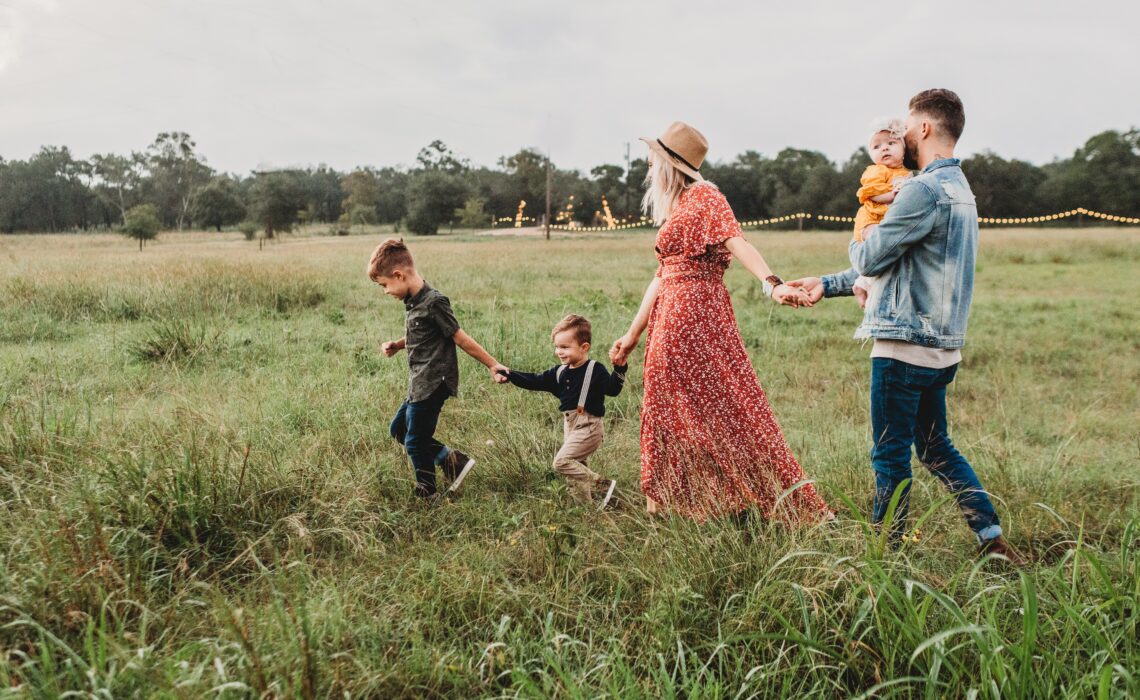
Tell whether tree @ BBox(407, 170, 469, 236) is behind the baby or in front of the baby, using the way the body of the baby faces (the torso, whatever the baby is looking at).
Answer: behind

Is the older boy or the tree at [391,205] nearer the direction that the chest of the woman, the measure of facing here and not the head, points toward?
the older boy

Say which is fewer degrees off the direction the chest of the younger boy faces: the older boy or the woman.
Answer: the older boy

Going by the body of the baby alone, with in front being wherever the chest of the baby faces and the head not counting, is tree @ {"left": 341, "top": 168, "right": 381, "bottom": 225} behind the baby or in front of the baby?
behind

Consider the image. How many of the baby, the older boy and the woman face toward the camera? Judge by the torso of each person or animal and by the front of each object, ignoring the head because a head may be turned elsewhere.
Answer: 1

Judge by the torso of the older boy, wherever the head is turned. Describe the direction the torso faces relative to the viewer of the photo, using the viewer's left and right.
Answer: facing to the left of the viewer

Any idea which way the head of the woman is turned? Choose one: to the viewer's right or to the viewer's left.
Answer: to the viewer's left

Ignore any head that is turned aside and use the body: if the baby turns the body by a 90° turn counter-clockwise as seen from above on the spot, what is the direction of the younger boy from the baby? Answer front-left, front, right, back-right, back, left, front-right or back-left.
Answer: back

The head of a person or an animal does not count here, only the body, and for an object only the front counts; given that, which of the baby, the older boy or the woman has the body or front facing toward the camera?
the baby

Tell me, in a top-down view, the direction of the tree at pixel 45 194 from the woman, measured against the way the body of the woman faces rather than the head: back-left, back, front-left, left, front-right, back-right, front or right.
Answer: front-right

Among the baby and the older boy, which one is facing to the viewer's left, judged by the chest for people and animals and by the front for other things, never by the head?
the older boy

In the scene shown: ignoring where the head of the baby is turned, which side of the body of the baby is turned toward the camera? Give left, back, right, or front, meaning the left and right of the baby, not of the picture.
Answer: front

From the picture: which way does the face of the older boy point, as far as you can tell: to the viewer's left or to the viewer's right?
to the viewer's left

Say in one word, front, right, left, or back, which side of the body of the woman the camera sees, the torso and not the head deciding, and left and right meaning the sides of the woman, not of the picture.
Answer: left
